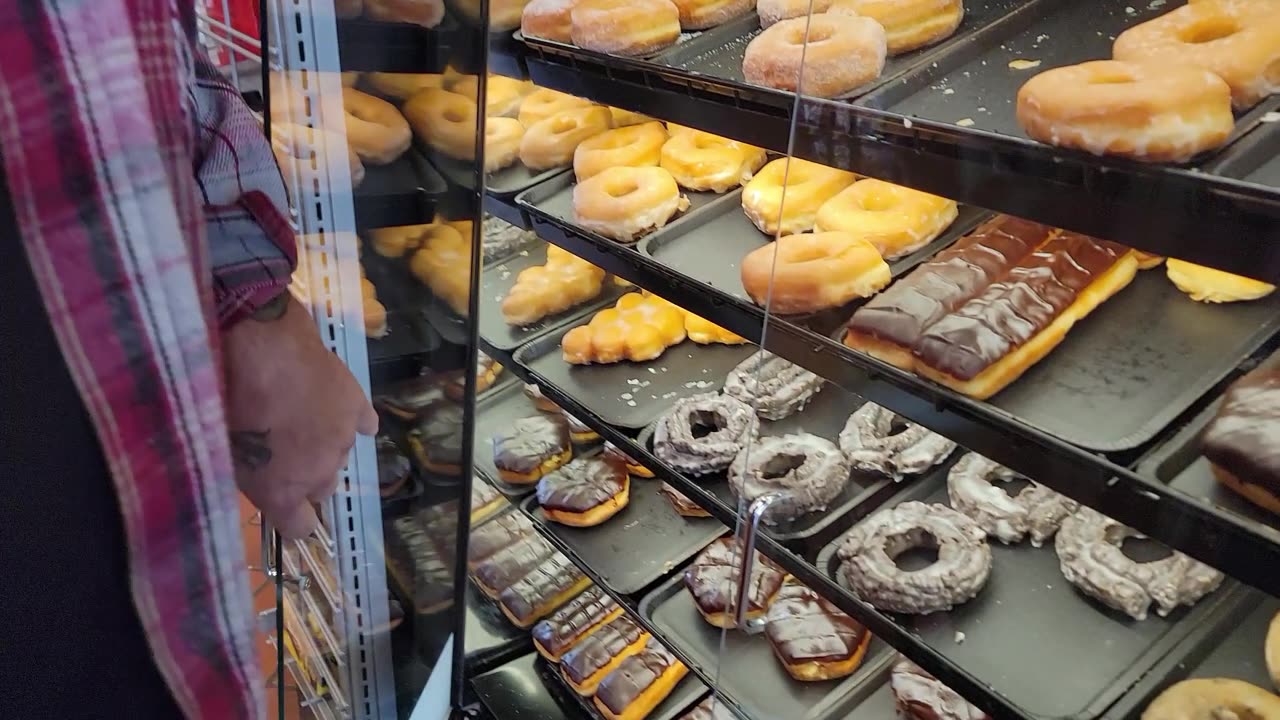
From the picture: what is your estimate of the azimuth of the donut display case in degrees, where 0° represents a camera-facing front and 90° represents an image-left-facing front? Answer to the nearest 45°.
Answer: approximately 45°

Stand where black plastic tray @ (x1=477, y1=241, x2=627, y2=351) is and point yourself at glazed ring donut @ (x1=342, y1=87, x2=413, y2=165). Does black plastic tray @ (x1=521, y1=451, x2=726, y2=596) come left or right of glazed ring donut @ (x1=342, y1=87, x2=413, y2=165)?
left
